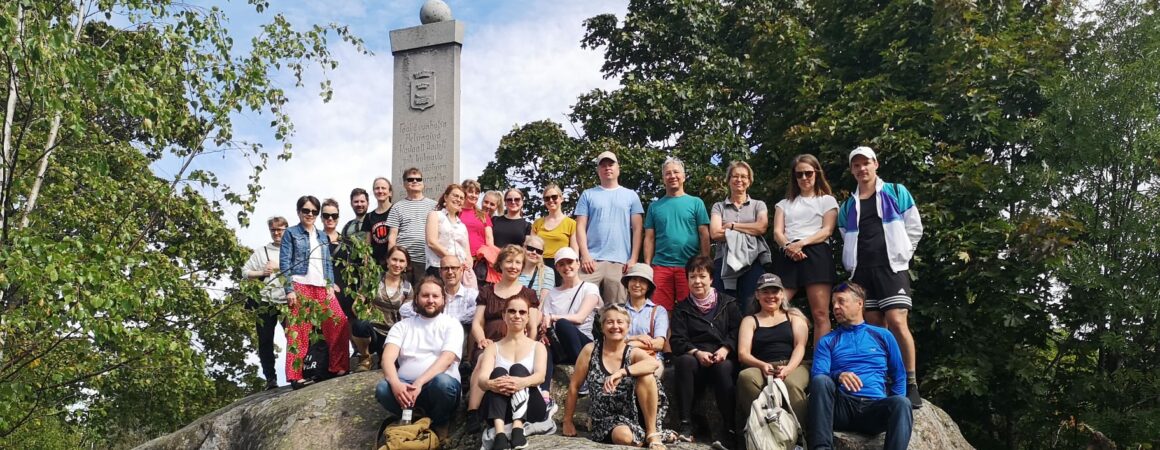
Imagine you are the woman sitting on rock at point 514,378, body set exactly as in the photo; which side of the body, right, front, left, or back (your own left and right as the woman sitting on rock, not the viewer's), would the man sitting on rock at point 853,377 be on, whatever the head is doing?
left

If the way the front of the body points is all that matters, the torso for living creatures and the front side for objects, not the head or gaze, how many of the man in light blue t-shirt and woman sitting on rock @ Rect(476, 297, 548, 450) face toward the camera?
2

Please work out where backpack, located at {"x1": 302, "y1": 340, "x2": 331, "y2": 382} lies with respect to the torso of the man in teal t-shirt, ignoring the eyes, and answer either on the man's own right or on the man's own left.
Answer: on the man's own right

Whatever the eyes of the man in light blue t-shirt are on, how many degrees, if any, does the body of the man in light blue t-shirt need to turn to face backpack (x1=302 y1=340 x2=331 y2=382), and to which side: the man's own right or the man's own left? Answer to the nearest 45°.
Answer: approximately 90° to the man's own right

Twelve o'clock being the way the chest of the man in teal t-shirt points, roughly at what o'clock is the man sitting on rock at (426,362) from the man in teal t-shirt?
The man sitting on rock is roughly at 2 o'clock from the man in teal t-shirt.
